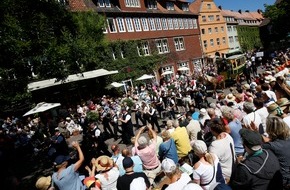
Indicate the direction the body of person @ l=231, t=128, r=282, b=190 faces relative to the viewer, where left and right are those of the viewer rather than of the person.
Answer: facing away from the viewer and to the left of the viewer

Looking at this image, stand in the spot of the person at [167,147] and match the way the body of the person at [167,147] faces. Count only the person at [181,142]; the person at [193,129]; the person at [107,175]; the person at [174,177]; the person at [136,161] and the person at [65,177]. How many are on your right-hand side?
2

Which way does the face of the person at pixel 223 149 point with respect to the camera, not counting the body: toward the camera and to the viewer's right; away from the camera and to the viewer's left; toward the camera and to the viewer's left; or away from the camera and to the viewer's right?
away from the camera and to the viewer's left

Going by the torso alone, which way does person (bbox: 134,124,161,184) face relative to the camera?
away from the camera

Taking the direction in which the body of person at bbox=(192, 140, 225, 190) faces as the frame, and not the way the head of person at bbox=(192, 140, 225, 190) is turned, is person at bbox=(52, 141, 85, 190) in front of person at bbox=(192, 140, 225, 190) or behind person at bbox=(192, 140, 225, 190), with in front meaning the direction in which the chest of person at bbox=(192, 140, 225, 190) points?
in front

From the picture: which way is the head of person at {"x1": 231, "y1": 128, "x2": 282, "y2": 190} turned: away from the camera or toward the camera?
away from the camera

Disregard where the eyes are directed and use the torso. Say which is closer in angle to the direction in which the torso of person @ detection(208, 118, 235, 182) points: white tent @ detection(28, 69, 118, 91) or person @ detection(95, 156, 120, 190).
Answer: the white tent

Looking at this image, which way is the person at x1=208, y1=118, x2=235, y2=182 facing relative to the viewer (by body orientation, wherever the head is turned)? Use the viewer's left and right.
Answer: facing away from the viewer and to the left of the viewer

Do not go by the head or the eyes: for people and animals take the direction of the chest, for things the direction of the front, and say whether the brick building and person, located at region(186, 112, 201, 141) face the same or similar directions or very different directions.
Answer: very different directions

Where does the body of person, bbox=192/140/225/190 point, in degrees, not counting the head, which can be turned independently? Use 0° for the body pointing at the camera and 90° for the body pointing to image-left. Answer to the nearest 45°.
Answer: approximately 135°

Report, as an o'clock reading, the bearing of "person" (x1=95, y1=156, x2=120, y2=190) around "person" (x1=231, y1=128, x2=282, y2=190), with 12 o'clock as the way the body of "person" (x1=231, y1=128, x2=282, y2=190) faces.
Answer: "person" (x1=95, y1=156, x2=120, y2=190) is roughly at 11 o'clock from "person" (x1=231, y1=128, x2=282, y2=190).

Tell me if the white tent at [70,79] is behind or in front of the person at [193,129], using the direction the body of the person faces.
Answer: in front

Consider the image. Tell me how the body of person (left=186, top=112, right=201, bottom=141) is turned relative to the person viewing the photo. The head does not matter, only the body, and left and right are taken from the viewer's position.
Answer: facing away from the viewer and to the left of the viewer

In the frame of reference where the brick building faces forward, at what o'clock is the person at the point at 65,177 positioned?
The person is roughly at 2 o'clock from the brick building.
